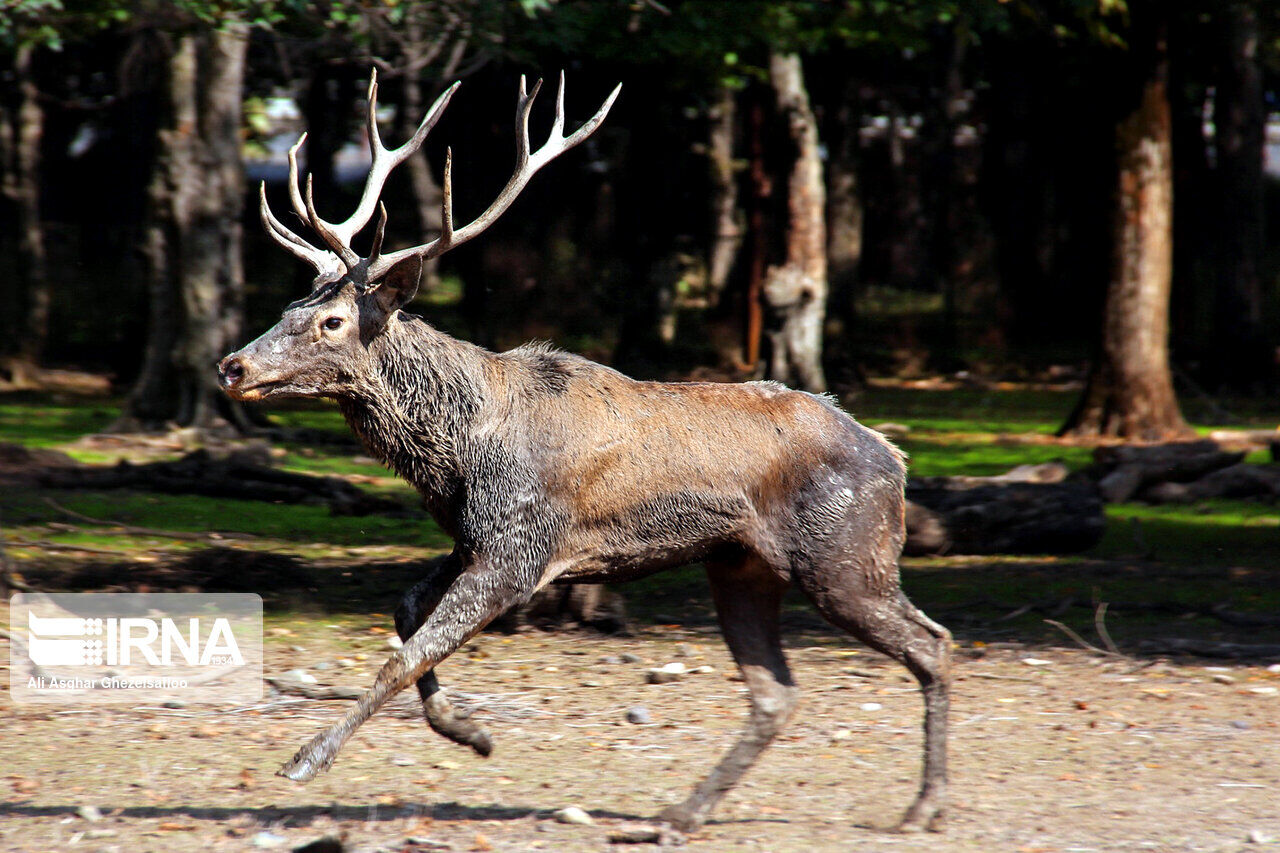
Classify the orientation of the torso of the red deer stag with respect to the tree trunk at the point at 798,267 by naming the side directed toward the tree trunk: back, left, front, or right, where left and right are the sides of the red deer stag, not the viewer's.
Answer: right

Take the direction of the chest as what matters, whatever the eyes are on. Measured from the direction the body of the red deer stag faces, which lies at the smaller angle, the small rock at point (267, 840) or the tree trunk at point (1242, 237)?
the small rock

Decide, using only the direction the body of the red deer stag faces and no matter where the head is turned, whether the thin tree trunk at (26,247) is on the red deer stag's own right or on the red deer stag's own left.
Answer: on the red deer stag's own right

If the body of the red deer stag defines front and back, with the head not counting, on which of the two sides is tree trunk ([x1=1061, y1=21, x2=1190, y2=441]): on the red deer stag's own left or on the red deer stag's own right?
on the red deer stag's own right

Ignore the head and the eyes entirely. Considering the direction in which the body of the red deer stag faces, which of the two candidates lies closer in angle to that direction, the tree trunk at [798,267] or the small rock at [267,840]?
the small rock

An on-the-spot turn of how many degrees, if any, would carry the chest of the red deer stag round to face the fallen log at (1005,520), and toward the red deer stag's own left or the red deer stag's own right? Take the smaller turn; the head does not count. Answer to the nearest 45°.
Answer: approximately 135° to the red deer stag's own right

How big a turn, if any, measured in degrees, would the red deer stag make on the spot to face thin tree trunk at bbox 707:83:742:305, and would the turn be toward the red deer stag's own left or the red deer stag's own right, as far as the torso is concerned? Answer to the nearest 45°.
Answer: approximately 90° to the red deer stag's own right

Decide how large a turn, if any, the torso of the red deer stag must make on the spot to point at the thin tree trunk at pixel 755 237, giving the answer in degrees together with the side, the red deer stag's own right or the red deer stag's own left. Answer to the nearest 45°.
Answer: approximately 90° to the red deer stag's own right

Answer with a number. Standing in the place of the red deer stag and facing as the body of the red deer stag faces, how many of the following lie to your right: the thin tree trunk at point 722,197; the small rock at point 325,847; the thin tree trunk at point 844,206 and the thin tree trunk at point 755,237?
3

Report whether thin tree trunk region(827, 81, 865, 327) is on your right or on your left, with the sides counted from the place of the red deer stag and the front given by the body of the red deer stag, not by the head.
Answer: on your right

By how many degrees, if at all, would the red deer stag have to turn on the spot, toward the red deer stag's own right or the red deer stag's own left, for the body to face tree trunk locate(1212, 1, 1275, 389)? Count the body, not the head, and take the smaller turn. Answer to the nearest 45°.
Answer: approximately 135° to the red deer stag's own right

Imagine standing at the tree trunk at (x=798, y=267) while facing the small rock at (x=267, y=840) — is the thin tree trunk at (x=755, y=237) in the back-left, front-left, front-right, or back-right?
back-right

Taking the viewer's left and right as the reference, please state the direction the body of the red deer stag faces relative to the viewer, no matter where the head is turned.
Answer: facing to the left of the viewer
